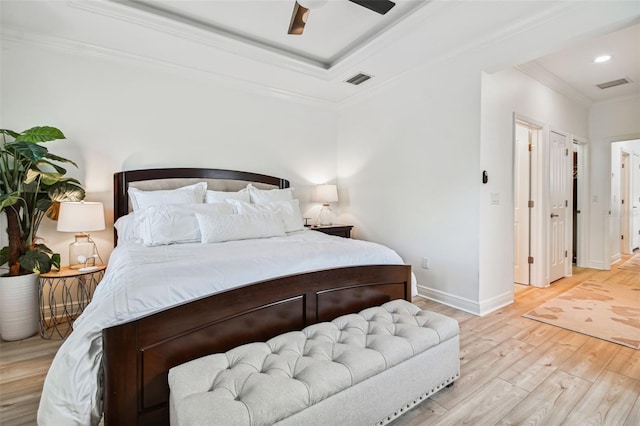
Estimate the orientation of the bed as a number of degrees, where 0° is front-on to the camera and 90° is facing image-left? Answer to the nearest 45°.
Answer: approximately 315°

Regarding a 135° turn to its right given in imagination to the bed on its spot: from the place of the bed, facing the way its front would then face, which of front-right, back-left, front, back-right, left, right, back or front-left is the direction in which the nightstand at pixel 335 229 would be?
back-right

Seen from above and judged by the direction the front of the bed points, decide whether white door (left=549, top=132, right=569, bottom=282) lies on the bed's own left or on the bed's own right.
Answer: on the bed's own left

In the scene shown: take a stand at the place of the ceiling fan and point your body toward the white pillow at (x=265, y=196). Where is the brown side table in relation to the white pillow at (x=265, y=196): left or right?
left

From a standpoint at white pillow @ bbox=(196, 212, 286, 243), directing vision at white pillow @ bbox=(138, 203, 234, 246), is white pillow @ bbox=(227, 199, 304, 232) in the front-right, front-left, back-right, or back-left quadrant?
back-right
